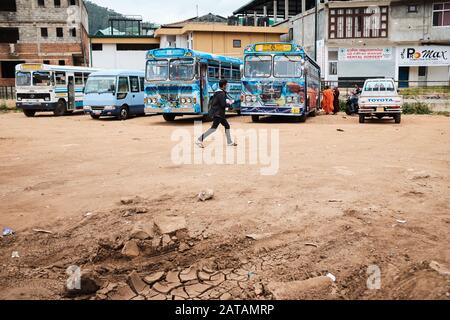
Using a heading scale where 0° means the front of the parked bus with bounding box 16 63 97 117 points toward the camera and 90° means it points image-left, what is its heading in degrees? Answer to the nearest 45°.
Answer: approximately 45°

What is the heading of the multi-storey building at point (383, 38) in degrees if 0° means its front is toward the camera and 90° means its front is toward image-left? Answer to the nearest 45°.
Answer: approximately 0°

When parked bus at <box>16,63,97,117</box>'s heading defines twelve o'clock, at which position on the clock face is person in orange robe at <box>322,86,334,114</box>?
The person in orange robe is roughly at 8 o'clock from the parked bus.

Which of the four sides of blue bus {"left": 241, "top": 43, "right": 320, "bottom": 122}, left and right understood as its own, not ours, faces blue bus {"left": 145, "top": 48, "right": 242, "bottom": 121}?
right

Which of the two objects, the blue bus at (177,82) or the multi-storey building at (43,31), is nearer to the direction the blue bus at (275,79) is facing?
the blue bus
